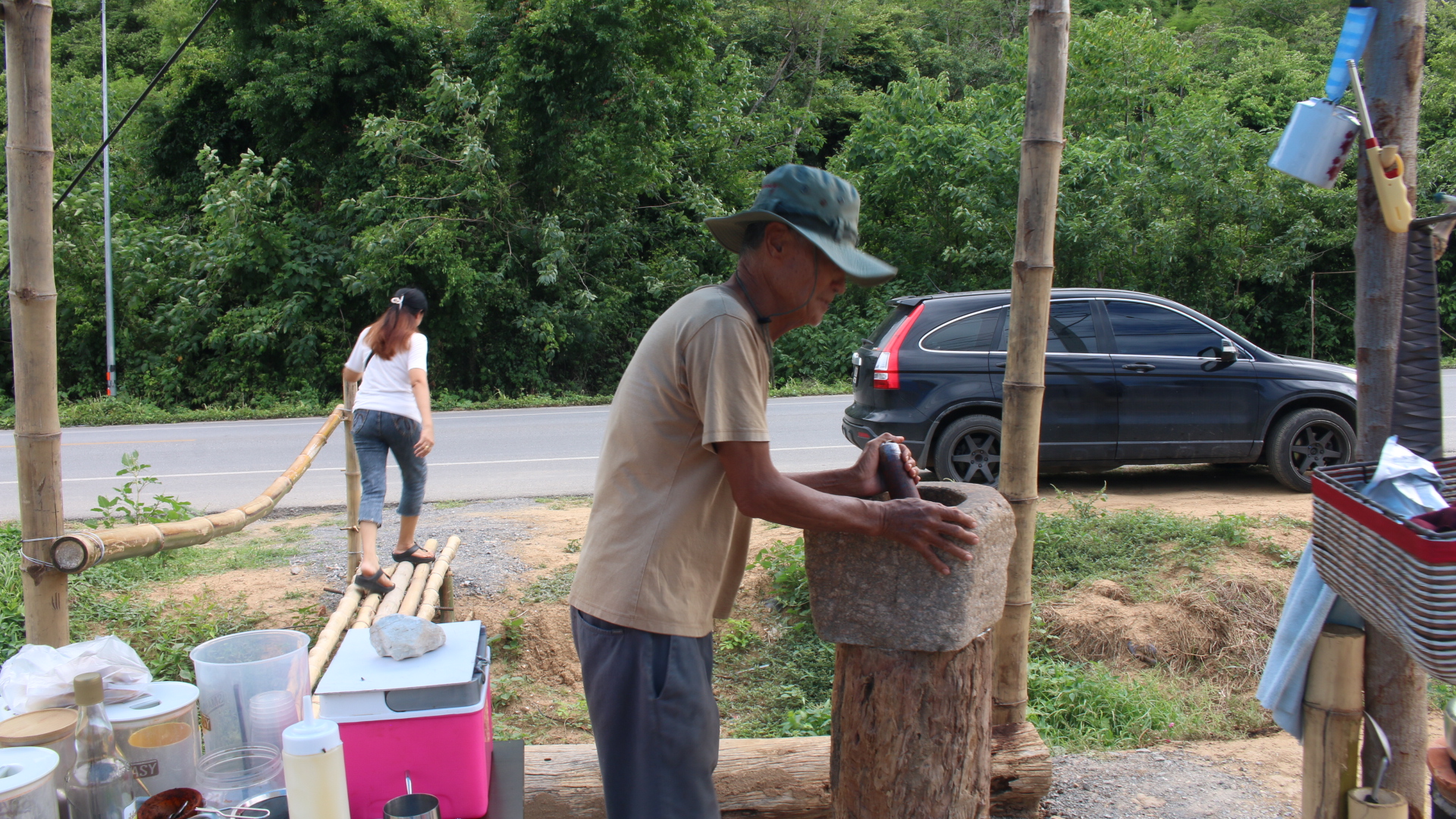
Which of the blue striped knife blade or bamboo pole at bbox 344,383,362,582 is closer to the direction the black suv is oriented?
the blue striped knife blade

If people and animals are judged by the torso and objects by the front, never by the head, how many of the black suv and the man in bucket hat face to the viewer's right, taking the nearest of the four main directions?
2

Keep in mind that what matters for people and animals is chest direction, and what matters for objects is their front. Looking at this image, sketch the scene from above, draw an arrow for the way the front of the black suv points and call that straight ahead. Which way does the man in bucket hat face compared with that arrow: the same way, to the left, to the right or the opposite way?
the same way

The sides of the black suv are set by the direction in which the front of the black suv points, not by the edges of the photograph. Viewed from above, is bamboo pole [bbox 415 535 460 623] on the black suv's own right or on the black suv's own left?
on the black suv's own right

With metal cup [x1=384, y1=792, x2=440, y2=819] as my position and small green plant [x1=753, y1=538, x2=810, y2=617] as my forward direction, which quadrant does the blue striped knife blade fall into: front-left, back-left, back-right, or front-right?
front-right

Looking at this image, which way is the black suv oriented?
to the viewer's right

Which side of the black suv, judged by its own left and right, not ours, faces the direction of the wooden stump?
right

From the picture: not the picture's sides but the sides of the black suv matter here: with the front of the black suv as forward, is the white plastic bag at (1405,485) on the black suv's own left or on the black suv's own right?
on the black suv's own right

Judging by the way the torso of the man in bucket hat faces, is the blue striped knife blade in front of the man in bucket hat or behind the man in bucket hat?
in front

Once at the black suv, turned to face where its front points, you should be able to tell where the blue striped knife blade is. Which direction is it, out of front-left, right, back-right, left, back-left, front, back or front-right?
right

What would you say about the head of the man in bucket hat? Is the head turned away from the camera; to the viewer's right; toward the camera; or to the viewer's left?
to the viewer's right

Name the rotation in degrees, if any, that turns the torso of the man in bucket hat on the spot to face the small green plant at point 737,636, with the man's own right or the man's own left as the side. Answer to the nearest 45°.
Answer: approximately 90° to the man's own left

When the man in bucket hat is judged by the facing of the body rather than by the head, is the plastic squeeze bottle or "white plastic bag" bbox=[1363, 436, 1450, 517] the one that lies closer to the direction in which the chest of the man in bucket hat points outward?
the white plastic bag

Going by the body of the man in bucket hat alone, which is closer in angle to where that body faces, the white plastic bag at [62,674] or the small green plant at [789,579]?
the small green plant

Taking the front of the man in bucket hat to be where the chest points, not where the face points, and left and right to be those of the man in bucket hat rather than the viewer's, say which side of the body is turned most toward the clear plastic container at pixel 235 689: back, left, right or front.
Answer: back

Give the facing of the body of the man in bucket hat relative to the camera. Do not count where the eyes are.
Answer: to the viewer's right

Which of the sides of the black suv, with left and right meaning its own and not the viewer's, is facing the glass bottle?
right
